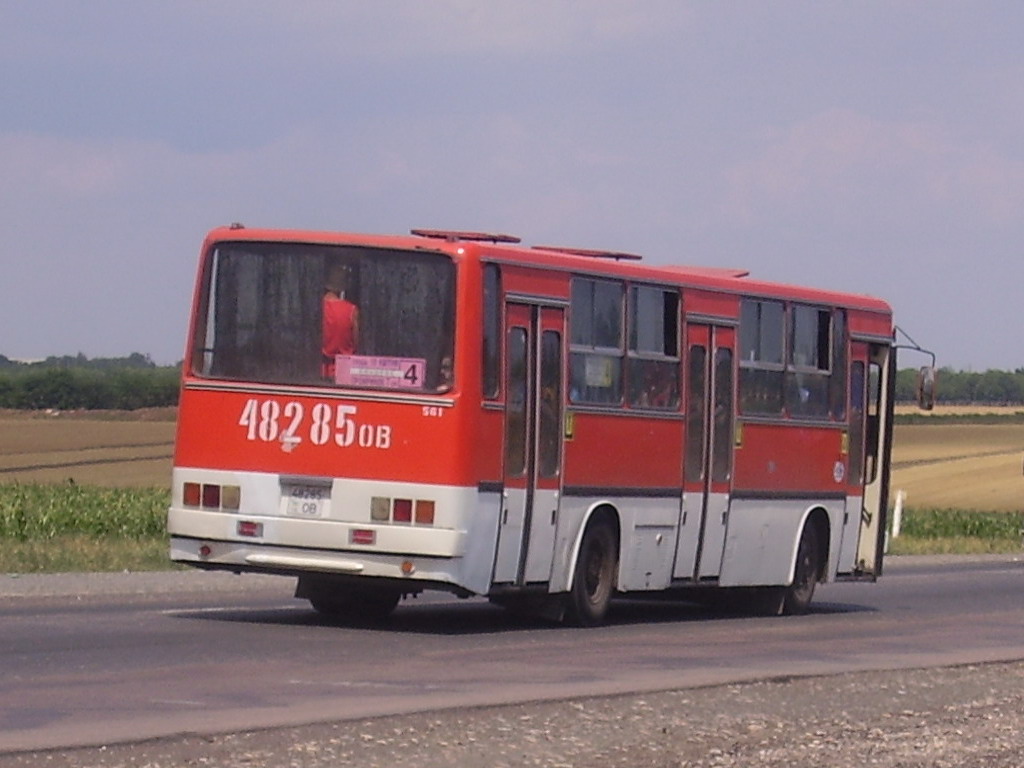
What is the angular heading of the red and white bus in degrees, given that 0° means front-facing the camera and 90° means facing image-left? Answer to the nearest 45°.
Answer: approximately 225°
